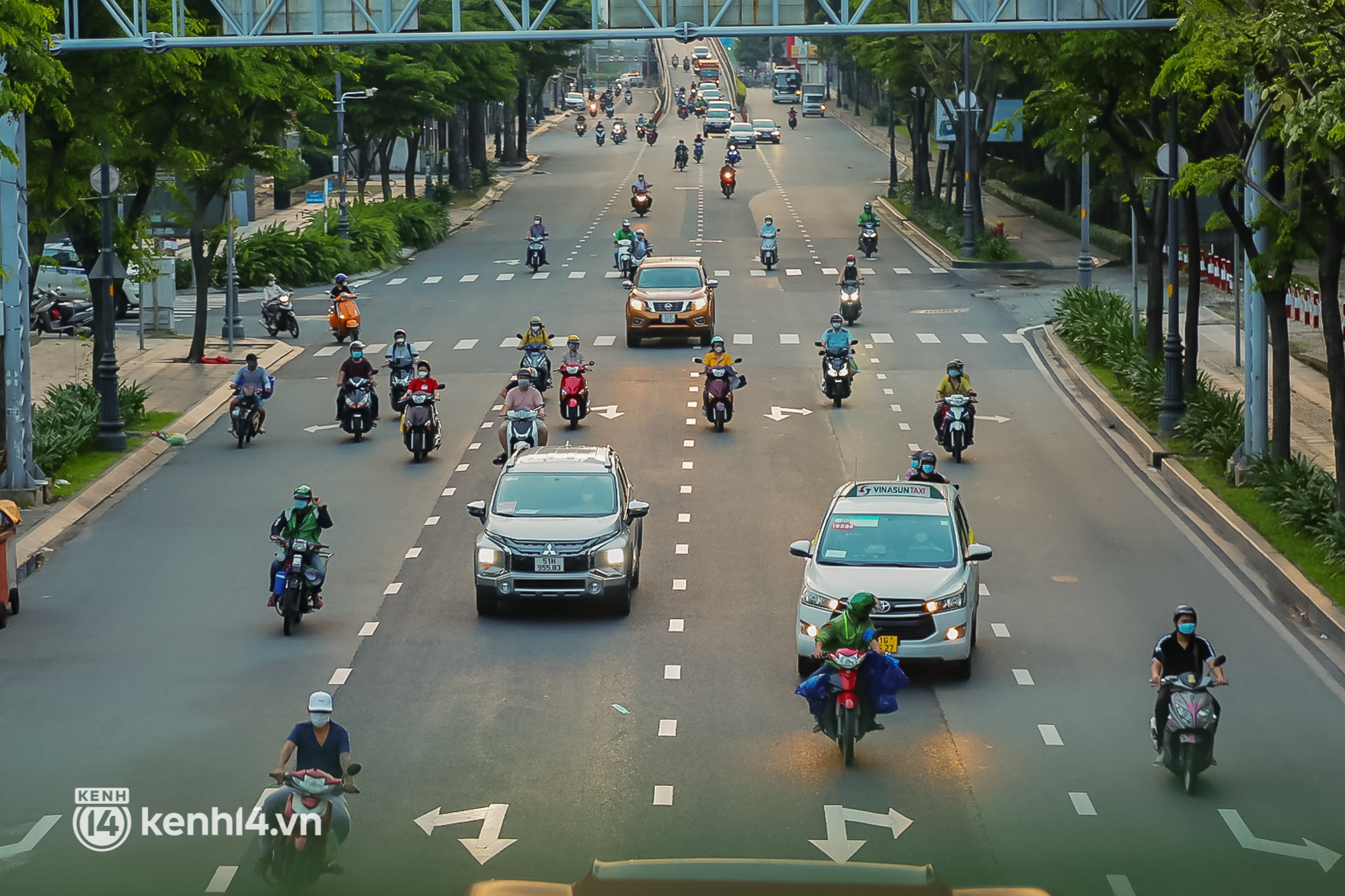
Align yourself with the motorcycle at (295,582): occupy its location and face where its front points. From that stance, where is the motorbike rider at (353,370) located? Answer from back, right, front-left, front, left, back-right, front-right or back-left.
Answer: back

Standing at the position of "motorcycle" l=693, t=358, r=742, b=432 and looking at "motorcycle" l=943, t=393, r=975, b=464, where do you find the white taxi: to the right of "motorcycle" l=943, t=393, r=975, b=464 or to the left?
right

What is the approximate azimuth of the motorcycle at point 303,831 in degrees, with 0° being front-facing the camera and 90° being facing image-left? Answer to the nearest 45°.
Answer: approximately 0°

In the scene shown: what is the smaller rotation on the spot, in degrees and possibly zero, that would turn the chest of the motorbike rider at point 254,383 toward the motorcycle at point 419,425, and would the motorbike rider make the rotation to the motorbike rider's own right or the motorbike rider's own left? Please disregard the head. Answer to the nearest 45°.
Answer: approximately 45° to the motorbike rider's own left

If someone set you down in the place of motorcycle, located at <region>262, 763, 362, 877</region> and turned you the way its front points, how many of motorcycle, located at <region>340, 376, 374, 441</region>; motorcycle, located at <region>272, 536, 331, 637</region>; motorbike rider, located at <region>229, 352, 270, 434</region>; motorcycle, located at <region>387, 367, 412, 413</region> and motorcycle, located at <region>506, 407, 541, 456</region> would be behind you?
5

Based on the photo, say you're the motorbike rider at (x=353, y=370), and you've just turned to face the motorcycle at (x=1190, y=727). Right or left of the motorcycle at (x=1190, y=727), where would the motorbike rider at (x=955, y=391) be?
left

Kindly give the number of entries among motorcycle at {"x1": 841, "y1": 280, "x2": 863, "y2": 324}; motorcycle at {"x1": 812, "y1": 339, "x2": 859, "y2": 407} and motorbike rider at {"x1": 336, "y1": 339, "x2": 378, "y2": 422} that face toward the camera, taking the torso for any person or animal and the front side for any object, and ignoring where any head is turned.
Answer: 3

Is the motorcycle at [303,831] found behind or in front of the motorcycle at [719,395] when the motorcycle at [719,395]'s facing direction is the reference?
in front

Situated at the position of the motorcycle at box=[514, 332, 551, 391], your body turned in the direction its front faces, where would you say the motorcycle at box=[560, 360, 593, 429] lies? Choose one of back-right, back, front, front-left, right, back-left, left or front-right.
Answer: front
